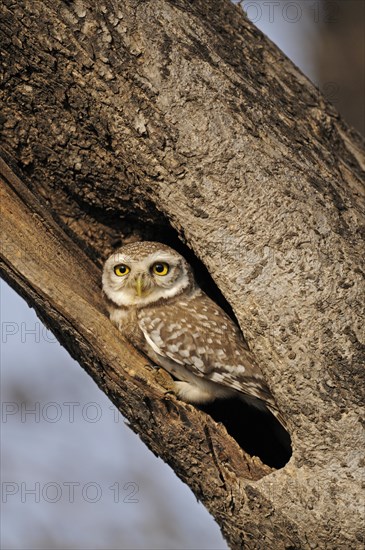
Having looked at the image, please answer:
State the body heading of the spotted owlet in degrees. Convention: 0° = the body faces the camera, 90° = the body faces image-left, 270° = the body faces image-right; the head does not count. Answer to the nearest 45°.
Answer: approximately 90°
